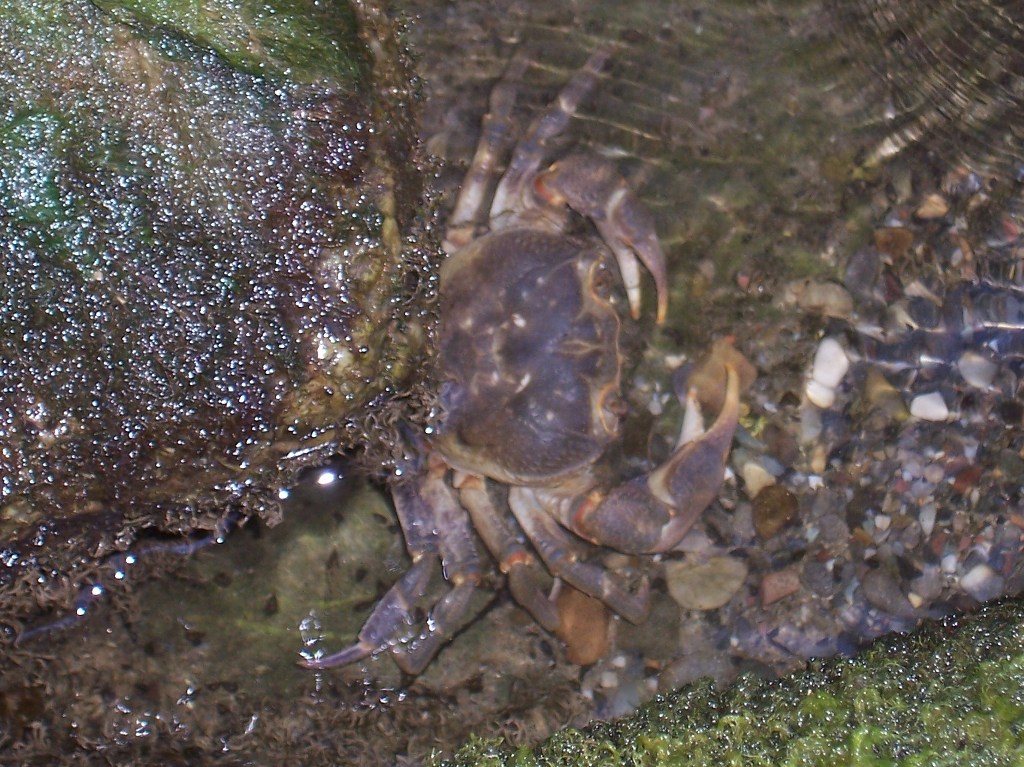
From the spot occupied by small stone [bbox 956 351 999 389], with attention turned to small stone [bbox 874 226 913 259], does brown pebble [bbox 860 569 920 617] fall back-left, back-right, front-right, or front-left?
back-left

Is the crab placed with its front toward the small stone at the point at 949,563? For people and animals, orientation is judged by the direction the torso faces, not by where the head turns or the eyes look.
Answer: yes

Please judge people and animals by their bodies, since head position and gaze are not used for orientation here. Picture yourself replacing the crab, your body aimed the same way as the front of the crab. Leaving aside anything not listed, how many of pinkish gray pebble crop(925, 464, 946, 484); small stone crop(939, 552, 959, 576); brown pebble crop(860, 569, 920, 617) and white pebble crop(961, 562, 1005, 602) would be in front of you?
4

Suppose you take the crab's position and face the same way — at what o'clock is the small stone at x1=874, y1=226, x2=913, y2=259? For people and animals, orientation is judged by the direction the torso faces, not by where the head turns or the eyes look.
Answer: The small stone is roughly at 11 o'clock from the crab.

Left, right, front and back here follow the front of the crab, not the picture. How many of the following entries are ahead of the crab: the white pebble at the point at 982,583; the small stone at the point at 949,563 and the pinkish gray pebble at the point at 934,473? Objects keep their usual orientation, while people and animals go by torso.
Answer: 3

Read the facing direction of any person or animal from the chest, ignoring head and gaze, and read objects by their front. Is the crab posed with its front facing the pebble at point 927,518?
yes

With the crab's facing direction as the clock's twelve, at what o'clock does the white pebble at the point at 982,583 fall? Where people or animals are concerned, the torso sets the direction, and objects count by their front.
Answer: The white pebble is roughly at 12 o'clock from the crab.

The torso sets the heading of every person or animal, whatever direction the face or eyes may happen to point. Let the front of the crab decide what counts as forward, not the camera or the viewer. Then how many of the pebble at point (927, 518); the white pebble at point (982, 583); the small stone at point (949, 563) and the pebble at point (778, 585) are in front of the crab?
4

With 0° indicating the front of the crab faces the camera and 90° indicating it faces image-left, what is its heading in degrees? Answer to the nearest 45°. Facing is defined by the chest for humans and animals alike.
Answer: approximately 270°
